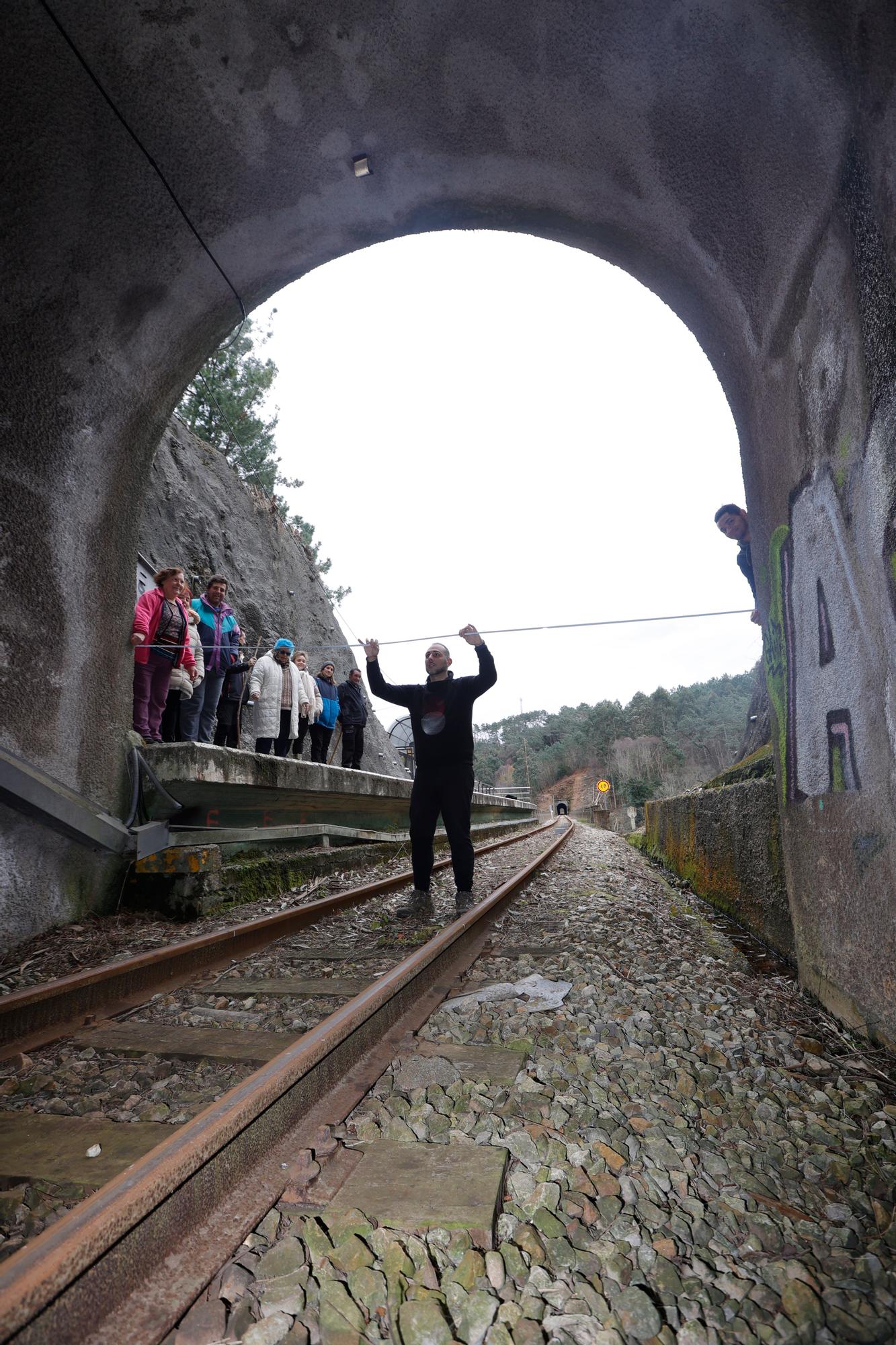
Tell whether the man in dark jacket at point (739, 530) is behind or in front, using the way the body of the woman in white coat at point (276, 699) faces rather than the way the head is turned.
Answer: in front

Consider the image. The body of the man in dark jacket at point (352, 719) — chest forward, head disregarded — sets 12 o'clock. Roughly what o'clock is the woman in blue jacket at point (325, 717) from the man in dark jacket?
The woman in blue jacket is roughly at 3 o'clock from the man in dark jacket.

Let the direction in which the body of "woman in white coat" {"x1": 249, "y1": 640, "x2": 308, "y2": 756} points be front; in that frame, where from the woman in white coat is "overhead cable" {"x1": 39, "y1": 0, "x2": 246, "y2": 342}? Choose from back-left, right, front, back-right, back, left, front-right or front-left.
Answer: front-right

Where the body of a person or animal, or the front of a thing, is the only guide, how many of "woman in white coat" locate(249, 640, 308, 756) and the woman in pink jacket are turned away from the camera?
0

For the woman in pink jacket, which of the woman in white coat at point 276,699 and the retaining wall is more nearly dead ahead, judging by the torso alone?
the retaining wall

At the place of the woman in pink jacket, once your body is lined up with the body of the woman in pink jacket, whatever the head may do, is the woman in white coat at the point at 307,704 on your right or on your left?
on your left

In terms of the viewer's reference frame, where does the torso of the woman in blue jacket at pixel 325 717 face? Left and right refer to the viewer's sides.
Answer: facing the viewer and to the right of the viewer

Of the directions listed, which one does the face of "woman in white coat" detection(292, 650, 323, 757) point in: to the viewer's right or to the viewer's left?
to the viewer's right

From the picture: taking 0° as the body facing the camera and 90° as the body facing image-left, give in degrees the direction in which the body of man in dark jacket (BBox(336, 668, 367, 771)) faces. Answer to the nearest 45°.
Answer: approximately 315°

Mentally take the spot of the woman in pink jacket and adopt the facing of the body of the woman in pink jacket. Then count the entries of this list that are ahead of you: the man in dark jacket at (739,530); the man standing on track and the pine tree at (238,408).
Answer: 2

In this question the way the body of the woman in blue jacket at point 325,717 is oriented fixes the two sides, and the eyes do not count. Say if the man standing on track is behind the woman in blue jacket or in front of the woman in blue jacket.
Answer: in front

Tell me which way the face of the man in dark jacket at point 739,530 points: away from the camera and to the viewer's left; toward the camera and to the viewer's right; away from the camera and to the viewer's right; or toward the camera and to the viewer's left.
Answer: toward the camera and to the viewer's left

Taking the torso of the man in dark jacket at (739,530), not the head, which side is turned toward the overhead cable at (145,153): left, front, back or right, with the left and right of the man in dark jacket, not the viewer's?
front
